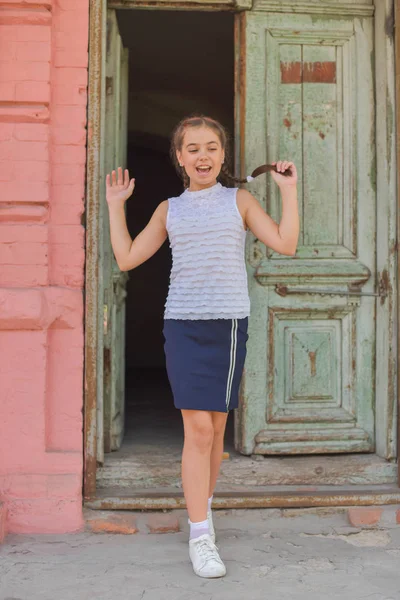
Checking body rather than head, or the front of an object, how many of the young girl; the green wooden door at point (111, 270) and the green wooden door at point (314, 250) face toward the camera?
2

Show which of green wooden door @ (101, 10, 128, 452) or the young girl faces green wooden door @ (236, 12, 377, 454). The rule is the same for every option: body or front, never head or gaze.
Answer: green wooden door @ (101, 10, 128, 452)

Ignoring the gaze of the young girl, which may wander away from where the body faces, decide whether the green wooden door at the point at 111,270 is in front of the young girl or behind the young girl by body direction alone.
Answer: behind

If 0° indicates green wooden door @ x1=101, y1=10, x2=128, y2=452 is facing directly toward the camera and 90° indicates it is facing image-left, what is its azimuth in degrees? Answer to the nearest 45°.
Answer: approximately 270°

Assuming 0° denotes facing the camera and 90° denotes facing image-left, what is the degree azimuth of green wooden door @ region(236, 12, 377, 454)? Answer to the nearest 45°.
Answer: approximately 0°

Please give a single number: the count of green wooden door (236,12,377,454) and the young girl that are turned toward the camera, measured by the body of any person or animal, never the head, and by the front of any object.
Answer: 2

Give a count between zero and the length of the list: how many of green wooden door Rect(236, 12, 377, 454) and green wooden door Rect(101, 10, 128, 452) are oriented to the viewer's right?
1

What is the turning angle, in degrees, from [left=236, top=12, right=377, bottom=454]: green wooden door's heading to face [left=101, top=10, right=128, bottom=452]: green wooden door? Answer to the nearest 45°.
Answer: approximately 90° to its right
